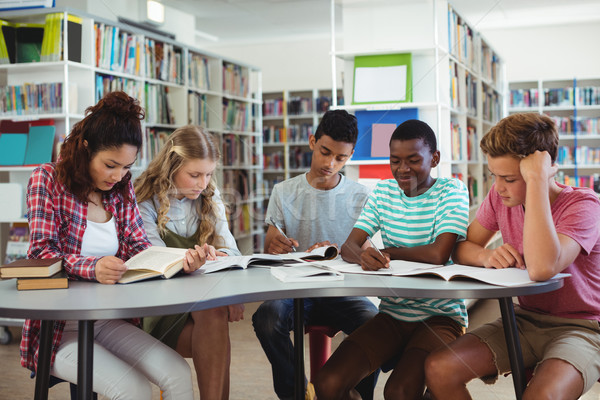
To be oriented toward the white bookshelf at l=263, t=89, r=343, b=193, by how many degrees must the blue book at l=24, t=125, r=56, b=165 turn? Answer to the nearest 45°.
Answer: approximately 135° to its left

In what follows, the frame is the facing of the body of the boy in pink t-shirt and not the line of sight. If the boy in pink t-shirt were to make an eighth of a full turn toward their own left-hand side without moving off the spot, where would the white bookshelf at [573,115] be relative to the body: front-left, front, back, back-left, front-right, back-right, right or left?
back

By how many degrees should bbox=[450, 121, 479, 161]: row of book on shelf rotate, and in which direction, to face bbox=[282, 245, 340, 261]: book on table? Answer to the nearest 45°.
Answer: approximately 45° to its right

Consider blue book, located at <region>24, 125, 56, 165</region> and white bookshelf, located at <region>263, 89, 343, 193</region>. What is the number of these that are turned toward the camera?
2

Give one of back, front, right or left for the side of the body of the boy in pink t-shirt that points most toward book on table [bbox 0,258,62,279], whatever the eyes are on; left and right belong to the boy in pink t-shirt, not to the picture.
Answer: front

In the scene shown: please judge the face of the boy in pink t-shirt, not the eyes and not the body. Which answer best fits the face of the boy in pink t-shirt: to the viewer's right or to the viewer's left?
to the viewer's left
